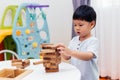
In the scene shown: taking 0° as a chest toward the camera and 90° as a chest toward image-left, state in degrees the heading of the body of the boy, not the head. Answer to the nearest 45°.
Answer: approximately 45°
